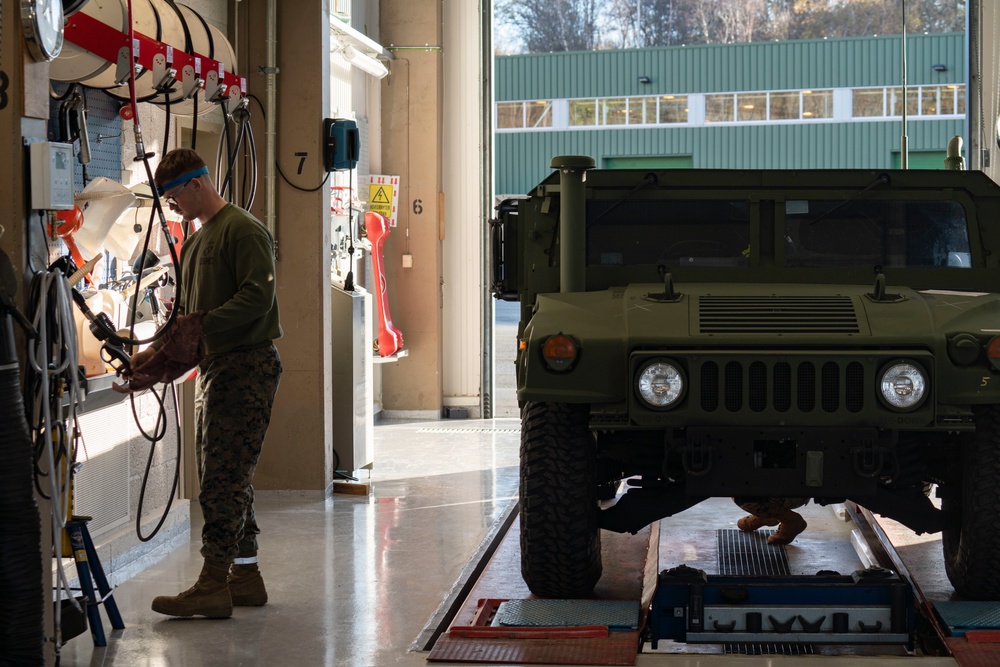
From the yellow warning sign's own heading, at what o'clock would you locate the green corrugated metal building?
The green corrugated metal building is roughly at 7 o'clock from the yellow warning sign.

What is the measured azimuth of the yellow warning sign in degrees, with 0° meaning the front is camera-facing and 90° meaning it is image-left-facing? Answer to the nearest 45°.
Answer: approximately 0°

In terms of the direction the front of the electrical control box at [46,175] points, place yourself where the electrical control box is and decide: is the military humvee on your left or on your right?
on your left

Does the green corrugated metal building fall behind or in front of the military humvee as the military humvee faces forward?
behind

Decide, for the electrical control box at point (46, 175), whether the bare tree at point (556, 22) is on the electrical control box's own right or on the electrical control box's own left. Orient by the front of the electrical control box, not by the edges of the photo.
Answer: on the electrical control box's own left

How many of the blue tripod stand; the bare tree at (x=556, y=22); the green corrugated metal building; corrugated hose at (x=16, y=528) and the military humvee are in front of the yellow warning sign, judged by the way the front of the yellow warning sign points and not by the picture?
3

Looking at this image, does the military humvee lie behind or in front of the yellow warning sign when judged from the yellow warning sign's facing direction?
in front

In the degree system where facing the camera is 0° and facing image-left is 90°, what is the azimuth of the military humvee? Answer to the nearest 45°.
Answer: approximately 0°

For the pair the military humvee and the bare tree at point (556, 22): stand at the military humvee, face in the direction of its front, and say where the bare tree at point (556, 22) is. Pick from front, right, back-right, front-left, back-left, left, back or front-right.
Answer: back

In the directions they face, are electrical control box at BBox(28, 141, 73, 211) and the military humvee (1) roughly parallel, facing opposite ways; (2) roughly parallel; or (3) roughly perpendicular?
roughly perpendicular

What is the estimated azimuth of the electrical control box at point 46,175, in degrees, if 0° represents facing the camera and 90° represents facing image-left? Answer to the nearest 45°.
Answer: approximately 315°
